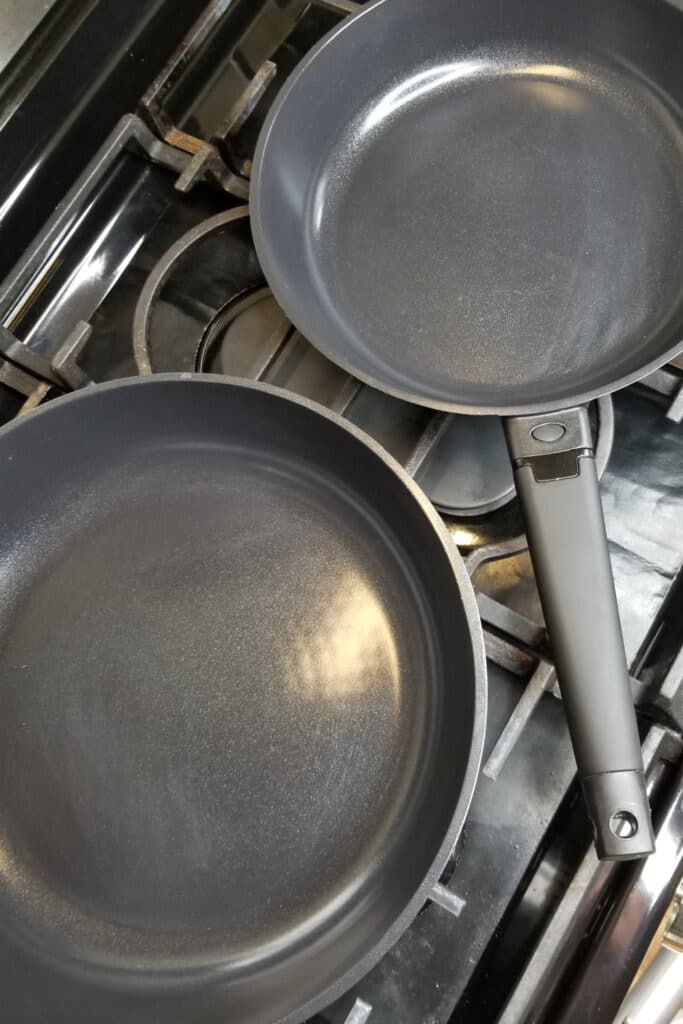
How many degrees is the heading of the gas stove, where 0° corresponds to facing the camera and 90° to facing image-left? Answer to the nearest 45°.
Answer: approximately 315°
